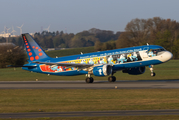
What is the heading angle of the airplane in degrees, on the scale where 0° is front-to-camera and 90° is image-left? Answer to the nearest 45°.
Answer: approximately 315°
